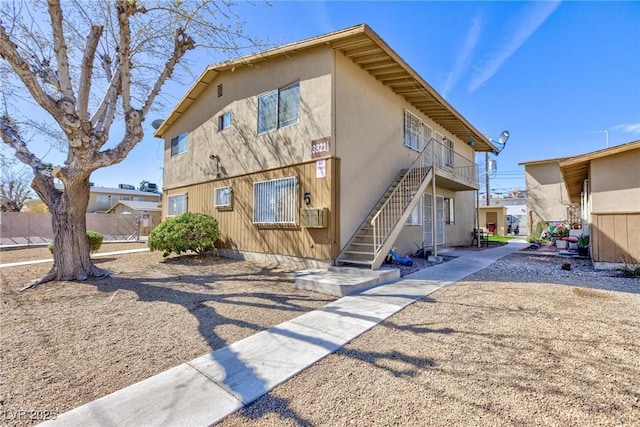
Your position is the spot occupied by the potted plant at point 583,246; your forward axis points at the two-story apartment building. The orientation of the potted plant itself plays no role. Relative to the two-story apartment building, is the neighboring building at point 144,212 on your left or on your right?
right

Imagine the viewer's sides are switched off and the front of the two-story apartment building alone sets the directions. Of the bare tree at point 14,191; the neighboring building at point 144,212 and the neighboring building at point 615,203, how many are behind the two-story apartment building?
2

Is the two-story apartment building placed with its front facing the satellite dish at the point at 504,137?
no

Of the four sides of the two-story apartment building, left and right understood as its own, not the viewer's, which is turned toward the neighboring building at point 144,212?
back

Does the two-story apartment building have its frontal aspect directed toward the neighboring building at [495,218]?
no

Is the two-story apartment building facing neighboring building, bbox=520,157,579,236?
no

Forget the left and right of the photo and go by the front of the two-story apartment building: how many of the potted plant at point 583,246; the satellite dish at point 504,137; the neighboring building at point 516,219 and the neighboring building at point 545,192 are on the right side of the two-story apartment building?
0

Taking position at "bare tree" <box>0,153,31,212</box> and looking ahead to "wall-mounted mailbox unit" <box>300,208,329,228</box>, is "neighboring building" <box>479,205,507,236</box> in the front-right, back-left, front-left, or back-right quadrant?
front-left

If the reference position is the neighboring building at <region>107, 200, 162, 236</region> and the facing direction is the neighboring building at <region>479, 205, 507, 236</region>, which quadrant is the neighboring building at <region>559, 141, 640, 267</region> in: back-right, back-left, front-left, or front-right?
front-right

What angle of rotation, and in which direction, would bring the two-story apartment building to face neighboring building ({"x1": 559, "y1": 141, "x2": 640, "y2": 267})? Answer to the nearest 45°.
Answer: approximately 45° to its left

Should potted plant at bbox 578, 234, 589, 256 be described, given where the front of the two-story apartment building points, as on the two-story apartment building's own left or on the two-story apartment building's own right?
on the two-story apartment building's own left

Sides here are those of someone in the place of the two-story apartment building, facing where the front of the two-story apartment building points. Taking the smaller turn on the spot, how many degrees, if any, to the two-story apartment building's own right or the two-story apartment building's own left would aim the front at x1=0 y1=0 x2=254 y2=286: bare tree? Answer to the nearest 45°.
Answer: approximately 90° to the two-story apartment building's own right

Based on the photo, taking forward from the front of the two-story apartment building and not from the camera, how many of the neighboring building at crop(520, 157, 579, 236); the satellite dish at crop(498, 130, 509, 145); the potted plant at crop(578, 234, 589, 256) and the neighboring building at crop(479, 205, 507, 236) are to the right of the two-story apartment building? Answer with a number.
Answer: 0

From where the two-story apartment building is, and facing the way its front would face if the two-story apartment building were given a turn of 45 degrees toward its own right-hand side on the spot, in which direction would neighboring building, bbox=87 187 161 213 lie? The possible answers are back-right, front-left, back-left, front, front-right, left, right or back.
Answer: back-right
